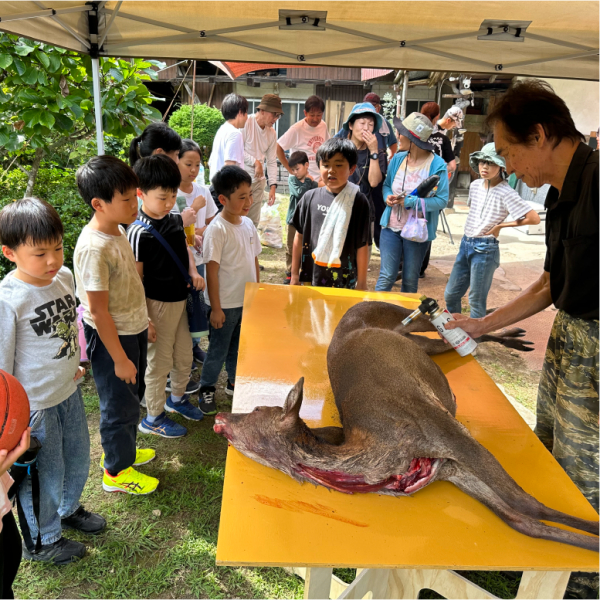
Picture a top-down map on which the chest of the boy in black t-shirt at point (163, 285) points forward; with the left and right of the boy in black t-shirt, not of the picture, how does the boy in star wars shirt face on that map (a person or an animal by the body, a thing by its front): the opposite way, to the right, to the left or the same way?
the same way

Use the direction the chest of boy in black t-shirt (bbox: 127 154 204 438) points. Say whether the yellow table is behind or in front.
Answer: in front

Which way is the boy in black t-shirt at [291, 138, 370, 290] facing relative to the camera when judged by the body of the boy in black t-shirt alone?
toward the camera

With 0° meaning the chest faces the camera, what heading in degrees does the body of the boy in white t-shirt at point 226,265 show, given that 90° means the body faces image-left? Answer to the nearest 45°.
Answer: approximately 315°

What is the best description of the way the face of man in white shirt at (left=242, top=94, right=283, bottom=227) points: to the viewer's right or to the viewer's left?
to the viewer's right

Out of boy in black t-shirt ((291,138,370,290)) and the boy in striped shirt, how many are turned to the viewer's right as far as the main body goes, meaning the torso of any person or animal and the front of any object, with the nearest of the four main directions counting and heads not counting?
0

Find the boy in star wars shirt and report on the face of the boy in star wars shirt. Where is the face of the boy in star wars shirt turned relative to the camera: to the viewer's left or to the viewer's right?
to the viewer's right

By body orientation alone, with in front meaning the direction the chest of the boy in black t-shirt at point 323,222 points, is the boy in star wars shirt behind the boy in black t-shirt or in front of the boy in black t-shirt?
in front

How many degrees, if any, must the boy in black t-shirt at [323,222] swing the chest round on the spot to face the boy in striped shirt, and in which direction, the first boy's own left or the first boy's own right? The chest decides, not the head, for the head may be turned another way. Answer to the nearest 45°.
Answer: approximately 135° to the first boy's own left

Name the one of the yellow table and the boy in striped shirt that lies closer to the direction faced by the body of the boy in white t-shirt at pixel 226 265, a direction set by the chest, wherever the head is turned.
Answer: the yellow table

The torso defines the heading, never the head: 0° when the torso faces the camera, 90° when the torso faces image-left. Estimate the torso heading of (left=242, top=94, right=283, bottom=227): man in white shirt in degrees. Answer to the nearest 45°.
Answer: approximately 315°

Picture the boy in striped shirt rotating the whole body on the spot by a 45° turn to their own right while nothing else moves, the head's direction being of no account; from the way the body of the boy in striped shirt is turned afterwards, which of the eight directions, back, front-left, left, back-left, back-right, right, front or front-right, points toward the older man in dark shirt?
left

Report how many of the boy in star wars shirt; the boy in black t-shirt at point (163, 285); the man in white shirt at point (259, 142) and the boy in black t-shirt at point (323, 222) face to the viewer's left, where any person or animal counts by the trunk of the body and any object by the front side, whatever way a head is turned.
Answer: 0
